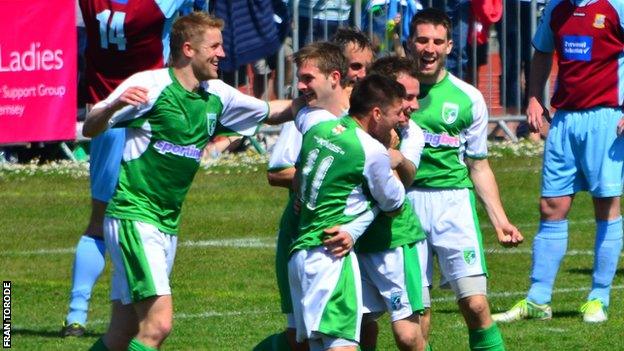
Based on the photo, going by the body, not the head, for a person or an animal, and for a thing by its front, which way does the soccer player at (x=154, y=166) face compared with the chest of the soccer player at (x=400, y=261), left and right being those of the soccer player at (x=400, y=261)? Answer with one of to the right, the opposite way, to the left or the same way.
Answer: to the left

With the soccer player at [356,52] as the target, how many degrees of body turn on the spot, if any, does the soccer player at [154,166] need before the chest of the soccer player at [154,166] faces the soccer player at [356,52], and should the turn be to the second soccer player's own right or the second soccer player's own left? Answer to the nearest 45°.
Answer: approximately 45° to the second soccer player's own left

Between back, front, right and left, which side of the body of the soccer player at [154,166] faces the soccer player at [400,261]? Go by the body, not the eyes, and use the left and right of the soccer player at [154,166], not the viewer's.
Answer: front

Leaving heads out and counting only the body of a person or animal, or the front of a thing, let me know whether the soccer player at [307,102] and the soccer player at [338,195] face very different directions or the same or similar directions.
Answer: very different directions

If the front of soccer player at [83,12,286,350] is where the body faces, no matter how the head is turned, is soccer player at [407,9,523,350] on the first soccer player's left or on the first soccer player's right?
on the first soccer player's left

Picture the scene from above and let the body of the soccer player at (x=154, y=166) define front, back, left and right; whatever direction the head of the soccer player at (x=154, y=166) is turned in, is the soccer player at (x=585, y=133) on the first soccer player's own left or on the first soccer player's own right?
on the first soccer player's own left

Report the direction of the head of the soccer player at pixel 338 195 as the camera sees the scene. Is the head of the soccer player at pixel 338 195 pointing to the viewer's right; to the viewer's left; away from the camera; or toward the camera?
to the viewer's right

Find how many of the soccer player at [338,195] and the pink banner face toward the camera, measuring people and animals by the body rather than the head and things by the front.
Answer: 1

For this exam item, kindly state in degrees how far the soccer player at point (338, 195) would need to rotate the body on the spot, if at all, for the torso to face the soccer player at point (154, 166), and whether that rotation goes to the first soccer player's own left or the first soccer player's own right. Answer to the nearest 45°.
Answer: approximately 90° to the first soccer player's own left

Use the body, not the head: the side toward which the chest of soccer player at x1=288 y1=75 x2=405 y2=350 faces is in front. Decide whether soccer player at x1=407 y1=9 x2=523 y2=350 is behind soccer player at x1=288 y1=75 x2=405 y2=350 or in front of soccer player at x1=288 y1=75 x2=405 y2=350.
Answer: in front

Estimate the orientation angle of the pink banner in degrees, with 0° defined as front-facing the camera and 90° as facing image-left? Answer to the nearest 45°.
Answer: approximately 0°

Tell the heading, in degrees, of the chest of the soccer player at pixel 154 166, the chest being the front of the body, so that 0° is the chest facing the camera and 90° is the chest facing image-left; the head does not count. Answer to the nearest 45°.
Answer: approximately 315°
